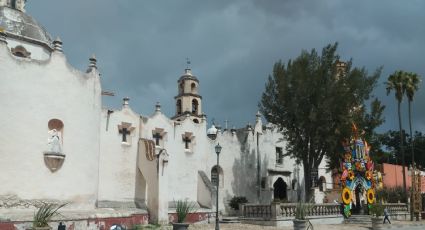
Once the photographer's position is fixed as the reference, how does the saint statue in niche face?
facing the viewer

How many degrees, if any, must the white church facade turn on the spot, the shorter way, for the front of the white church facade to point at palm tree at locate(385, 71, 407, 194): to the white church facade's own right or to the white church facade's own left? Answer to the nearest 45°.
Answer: approximately 90° to the white church facade's own left

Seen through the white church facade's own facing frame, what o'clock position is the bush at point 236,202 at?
The bush is roughly at 9 o'clock from the white church facade.

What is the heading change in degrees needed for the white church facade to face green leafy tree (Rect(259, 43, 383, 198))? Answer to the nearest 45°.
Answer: approximately 45° to its left

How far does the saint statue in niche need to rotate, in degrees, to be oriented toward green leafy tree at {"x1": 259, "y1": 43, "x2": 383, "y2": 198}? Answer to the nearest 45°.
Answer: approximately 90° to its left

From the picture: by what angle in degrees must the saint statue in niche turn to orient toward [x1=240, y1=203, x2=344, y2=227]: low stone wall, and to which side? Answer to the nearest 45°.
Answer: approximately 90° to its left

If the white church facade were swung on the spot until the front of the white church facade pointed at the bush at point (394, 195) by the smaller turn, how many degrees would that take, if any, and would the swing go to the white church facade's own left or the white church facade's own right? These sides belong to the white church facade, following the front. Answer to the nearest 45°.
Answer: approximately 90° to the white church facade's own left

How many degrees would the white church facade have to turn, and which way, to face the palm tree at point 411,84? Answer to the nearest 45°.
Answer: approximately 90° to its left

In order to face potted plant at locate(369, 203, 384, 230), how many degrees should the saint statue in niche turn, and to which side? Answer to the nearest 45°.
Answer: approximately 90° to its left

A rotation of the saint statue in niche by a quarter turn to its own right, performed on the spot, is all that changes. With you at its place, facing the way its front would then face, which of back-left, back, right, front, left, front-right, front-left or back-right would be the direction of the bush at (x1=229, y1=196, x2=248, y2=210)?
back-right

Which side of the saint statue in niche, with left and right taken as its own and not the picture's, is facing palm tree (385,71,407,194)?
left
